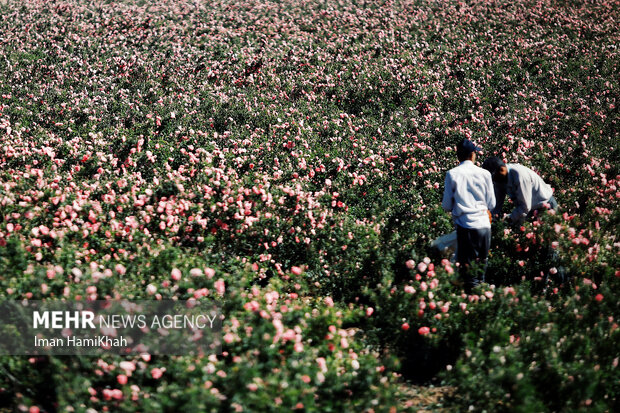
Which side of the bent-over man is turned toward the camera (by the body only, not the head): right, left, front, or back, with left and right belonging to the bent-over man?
left

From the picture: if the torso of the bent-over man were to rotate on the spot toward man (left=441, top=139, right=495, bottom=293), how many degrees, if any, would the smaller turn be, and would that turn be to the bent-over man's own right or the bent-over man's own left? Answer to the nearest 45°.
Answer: approximately 45° to the bent-over man's own left
